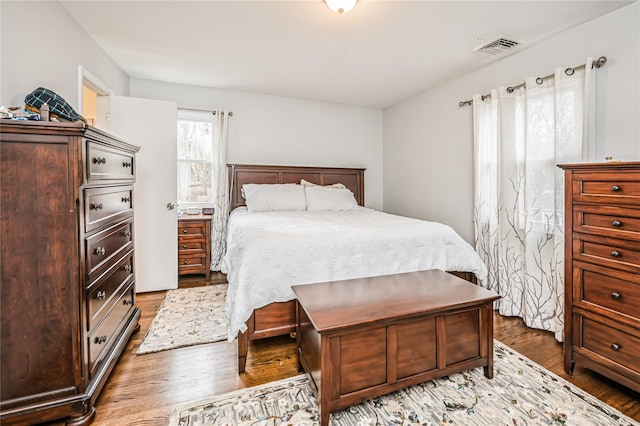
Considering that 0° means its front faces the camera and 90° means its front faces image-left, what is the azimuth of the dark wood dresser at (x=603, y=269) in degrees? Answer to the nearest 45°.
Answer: approximately 45°

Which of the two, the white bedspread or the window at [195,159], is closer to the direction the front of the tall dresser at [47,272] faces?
the white bedspread

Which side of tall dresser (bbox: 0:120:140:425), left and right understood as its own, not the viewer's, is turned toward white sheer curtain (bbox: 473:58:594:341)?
front

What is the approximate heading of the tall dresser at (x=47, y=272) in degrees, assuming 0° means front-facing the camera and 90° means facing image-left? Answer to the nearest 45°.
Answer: approximately 270°

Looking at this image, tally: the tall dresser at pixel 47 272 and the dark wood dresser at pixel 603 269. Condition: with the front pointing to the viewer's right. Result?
1

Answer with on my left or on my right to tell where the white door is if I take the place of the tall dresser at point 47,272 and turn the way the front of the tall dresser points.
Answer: on my left
